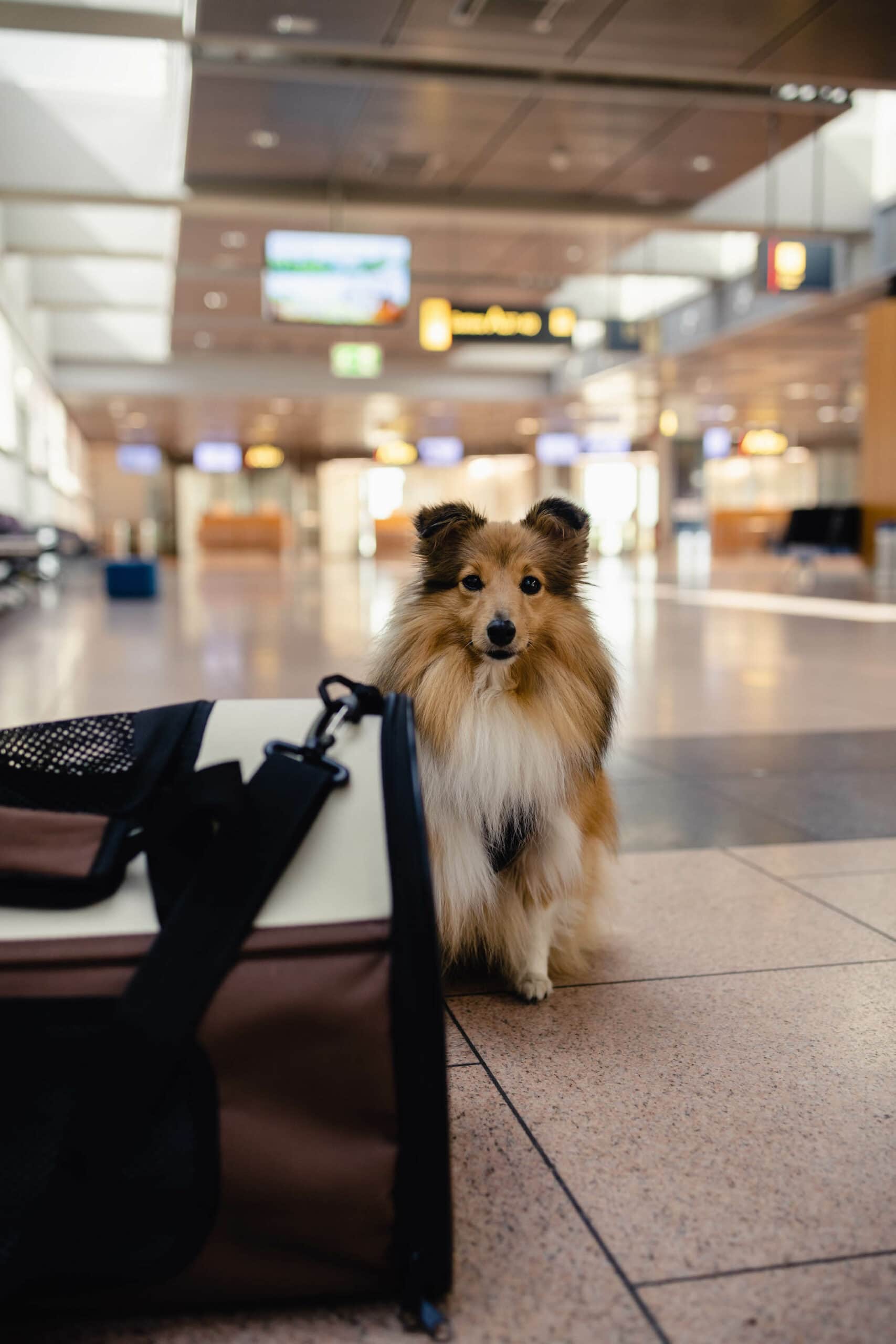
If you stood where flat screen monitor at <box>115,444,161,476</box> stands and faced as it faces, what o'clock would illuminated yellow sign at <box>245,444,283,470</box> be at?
The illuminated yellow sign is roughly at 8 o'clock from the flat screen monitor.

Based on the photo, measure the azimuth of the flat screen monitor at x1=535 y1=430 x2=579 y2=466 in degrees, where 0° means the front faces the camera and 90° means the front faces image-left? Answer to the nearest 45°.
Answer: approximately 0°

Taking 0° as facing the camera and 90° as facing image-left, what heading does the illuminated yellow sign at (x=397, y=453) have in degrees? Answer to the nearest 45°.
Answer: approximately 0°

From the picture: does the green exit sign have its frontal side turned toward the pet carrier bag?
yes
